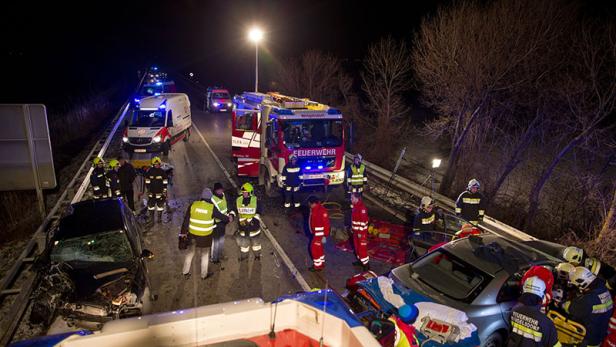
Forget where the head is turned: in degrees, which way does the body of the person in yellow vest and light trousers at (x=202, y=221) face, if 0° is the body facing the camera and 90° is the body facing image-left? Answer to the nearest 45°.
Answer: approximately 180°

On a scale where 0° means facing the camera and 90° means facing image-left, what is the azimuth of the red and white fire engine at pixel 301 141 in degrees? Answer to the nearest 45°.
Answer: approximately 315°

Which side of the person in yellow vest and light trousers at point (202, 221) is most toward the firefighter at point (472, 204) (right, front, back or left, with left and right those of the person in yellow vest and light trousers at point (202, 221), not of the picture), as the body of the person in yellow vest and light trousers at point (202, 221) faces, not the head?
right

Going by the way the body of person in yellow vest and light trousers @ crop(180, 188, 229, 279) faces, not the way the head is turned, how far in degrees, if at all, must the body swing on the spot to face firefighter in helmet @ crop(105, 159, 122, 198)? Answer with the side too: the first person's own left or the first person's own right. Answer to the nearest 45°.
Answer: approximately 45° to the first person's own left

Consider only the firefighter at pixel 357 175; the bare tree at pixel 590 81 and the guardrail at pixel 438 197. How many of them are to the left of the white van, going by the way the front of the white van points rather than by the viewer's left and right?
3

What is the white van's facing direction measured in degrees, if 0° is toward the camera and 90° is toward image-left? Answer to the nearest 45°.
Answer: approximately 45°

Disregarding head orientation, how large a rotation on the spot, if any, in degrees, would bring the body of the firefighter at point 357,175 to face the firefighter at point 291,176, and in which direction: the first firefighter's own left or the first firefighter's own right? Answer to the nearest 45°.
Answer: approximately 90° to the first firefighter's own right

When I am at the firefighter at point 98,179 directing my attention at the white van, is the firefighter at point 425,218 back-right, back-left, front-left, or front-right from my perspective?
back-right
